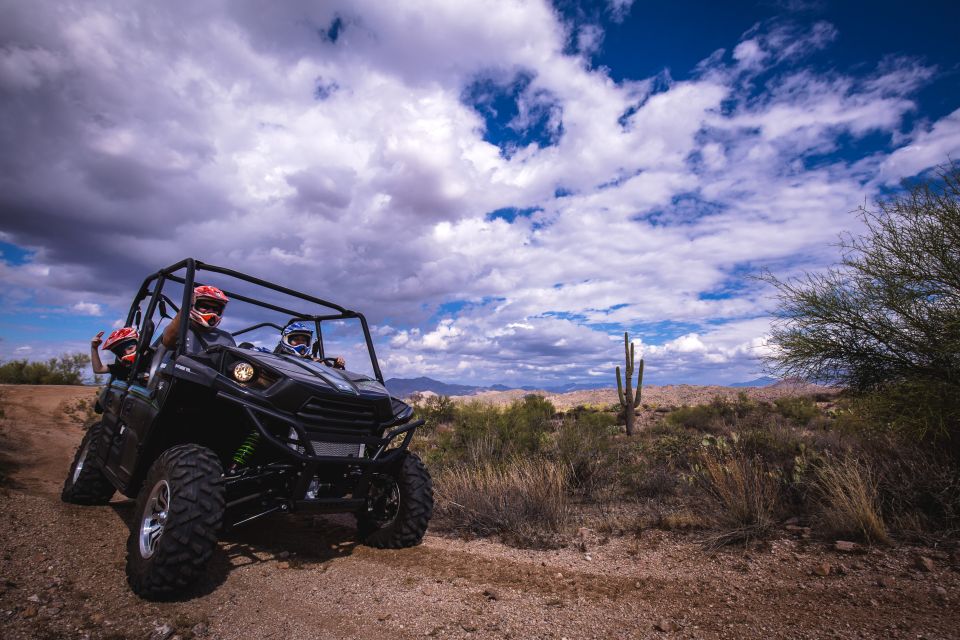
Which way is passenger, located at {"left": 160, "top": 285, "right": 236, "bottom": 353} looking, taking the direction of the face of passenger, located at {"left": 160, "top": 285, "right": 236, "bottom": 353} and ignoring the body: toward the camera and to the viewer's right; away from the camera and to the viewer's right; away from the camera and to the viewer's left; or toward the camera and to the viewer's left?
toward the camera and to the viewer's right

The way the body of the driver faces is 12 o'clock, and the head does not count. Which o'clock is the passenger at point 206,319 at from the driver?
The passenger is roughly at 3 o'clock from the driver.

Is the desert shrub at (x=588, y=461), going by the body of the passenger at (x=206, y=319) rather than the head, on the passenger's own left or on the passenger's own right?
on the passenger's own left

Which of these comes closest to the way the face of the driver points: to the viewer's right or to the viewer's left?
to the viewer's right

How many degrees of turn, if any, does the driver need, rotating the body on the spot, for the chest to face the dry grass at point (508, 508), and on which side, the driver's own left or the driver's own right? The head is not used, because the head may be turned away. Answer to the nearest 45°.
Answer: approximately 45° to the driver's own left

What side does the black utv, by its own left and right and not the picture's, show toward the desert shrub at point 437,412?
left

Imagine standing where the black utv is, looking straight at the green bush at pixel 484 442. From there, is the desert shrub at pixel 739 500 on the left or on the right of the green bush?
right

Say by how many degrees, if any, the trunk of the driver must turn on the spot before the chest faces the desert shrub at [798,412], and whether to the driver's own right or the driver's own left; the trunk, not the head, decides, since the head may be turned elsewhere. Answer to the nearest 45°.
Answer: approximately 45° to the driver's own left
